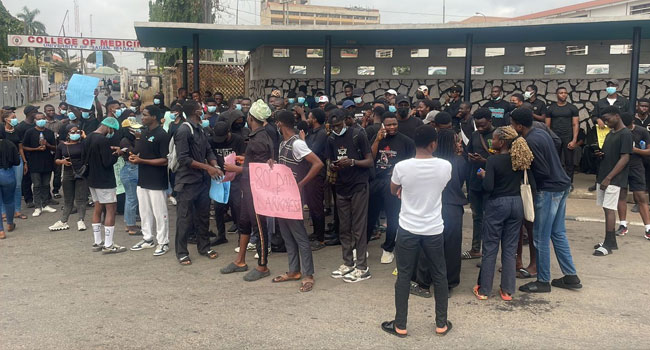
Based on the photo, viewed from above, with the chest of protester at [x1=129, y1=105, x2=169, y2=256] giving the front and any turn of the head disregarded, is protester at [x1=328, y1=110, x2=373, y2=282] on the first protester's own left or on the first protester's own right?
on the first protester's own left

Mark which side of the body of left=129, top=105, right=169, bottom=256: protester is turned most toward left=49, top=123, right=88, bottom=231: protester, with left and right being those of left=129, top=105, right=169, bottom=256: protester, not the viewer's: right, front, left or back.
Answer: right

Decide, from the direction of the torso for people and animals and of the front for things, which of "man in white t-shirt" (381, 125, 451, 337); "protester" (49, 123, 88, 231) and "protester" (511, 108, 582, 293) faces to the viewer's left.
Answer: "protester" (511, 108, 582, 293)

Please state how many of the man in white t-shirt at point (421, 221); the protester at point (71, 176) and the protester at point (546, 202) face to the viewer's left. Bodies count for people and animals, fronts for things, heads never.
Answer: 1

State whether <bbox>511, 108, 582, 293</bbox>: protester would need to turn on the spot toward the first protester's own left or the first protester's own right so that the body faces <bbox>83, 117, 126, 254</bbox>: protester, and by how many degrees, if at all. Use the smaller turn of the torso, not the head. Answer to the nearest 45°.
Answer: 0° — they already face them

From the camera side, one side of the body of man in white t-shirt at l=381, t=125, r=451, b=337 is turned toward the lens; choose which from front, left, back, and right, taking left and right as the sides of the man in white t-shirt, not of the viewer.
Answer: back

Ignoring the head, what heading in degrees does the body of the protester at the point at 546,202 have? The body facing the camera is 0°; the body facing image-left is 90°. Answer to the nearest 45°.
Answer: approximately 90°

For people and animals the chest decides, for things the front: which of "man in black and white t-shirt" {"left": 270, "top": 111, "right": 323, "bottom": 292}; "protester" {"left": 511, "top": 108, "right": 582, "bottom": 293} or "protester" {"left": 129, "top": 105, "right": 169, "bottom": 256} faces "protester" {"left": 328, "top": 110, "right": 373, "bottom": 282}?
"protester" {"left": 511, "top": 108, "right": 582, "bottom": 293}

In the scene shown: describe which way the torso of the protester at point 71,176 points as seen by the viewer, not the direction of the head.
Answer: toward the camera

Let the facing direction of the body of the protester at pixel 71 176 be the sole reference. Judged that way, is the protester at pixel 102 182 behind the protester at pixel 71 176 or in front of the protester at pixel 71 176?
in front

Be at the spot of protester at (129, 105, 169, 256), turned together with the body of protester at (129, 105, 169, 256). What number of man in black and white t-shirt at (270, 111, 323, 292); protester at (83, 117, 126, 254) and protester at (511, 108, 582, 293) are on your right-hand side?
1

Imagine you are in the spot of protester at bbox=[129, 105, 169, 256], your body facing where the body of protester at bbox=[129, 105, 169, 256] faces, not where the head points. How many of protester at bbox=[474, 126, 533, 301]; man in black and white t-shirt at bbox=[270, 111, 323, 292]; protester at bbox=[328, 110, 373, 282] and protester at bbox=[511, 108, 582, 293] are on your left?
4

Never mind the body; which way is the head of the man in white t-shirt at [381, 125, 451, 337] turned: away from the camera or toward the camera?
away from the camera

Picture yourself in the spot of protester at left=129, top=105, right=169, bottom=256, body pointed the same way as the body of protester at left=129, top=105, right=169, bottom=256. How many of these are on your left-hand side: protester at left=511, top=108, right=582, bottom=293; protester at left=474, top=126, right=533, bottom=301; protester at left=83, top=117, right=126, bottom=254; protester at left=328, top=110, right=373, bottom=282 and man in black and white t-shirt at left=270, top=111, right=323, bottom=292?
4

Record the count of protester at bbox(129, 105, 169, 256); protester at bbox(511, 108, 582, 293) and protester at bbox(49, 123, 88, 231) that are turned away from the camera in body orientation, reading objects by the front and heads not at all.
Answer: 0
